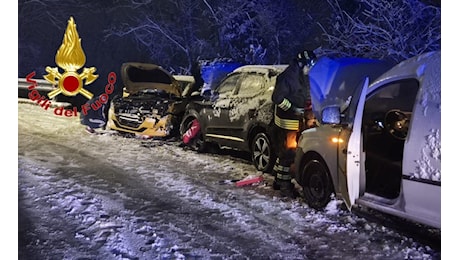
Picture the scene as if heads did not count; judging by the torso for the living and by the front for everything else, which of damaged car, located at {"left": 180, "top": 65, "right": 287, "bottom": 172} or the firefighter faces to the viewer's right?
the firefighter

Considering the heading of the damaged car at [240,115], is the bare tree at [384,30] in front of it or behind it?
behind

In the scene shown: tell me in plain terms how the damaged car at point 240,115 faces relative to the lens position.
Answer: facing away from the viewer and to the left of the viewer

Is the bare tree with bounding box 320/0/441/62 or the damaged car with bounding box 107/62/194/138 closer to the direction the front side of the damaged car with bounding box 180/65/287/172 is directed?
the damaged car

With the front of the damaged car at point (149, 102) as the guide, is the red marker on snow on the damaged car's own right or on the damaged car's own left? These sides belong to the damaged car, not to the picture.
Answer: on the damaged car's own left

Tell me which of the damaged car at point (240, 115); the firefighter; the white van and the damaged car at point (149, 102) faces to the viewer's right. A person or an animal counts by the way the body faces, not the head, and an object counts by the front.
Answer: the firefighter

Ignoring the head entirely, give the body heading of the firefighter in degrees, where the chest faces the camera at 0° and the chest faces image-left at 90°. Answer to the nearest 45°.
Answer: approximately 270°

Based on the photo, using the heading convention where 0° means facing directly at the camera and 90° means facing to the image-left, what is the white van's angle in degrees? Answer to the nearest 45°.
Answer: approximately 135°
